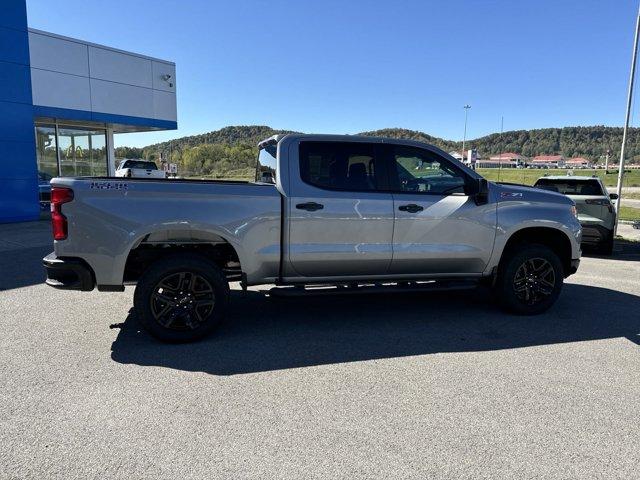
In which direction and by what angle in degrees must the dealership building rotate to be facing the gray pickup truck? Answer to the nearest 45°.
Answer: approximately 45° to its right

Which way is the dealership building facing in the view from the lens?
facing the viewer and to the right of the viewer

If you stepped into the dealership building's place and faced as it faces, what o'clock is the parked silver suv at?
The parked silver suv is roughly at 12 o'clock from the dealership building.

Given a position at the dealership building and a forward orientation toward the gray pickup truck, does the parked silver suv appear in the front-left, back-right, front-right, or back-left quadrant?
front-left

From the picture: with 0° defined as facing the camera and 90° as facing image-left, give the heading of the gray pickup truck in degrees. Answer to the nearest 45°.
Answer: approximately 270°

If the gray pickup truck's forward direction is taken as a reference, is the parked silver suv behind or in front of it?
in front

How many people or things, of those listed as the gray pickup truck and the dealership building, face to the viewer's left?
0

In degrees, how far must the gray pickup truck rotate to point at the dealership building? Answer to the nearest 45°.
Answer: approximately 135° to its left
